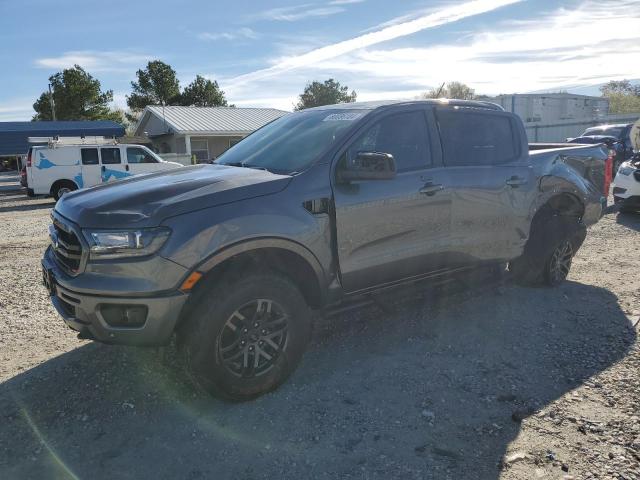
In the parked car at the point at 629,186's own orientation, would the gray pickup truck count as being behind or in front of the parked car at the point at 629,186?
in front

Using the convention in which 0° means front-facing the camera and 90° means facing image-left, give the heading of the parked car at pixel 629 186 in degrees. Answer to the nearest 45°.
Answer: approximately 45°

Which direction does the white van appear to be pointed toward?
to the viewer's right

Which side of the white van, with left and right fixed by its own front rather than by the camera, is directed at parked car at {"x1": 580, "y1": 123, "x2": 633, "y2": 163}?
front

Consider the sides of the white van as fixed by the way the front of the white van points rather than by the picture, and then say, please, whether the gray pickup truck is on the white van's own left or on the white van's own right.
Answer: on the white van's own right

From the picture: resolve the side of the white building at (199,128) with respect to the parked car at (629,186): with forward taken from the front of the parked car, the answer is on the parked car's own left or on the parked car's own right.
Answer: on the parked car's own right

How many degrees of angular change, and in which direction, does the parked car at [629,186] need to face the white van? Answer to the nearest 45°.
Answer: approximately 45° to its right

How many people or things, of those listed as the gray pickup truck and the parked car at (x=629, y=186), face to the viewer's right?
0

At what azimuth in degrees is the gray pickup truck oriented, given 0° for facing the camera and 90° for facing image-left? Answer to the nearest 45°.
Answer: approximately 45°

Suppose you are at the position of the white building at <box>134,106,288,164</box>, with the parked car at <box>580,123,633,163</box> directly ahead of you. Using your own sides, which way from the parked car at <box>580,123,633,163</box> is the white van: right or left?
right

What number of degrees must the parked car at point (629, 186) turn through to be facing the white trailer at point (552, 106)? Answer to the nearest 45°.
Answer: approximately 135° to its right
